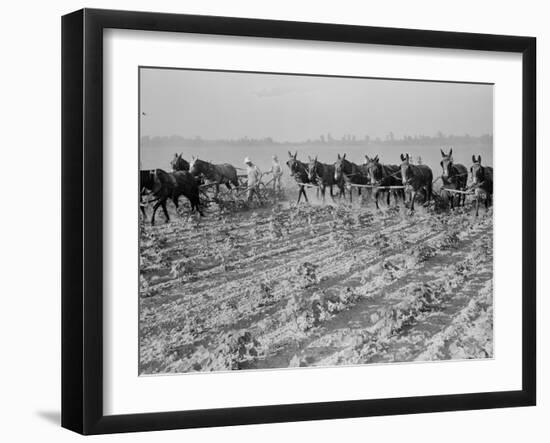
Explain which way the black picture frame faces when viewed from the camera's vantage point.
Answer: facing the viewer and to the right of the viewer
